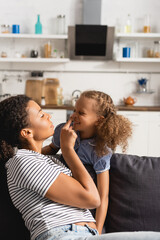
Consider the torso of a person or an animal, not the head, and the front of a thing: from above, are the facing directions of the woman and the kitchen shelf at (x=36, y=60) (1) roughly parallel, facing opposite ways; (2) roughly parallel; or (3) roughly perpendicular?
roughly perpendicular

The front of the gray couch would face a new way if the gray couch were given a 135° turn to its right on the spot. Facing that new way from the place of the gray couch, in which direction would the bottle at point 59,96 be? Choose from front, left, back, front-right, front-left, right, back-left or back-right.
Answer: front-right

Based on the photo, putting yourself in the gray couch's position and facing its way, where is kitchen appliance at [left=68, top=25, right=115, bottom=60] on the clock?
The kitchen appliance is roughly at 6 o'clock from the gray couch.

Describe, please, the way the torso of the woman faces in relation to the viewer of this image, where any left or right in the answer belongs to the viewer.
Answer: facing to the right of the viewer

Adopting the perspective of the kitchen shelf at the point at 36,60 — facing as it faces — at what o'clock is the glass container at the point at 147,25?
The glass container is roughly at 9 o'clock from the kitchen shelf.

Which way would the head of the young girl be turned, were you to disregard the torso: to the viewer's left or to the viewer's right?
to the viewer's left

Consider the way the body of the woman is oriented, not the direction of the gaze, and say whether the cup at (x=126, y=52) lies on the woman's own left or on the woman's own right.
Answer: on the woman's own left

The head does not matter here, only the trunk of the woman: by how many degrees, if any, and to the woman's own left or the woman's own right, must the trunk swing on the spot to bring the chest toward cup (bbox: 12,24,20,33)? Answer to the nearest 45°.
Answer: approximately 90° to the woman's own left

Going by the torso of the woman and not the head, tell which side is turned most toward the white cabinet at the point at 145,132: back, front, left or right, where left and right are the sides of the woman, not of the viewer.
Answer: left

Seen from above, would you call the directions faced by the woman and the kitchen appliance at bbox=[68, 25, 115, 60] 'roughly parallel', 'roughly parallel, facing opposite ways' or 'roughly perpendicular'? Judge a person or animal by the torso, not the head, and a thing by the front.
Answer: roughly perpendicular

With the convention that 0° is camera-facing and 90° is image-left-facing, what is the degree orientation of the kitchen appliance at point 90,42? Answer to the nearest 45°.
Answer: approximately 0°
